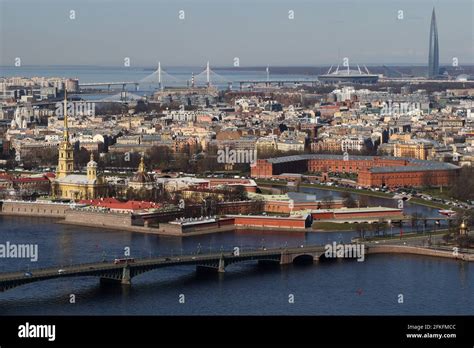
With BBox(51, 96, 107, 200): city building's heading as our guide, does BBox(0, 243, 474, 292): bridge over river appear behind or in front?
behind

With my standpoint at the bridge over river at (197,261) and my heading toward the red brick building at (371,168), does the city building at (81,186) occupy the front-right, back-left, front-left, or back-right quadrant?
front-left

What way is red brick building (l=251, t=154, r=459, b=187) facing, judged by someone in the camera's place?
facing the viewer and to the left of the viewer

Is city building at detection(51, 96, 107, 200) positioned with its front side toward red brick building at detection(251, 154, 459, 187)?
no

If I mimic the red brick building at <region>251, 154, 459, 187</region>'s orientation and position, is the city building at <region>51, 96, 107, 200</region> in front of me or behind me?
in front

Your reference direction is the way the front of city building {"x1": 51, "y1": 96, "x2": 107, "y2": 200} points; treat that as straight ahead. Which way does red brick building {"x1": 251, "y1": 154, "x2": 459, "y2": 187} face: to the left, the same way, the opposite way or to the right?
to the left

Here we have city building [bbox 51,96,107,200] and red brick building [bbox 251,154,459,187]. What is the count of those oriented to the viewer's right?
0

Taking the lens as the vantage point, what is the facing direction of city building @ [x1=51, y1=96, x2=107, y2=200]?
facing away from the viewer and to the left of the viewer
